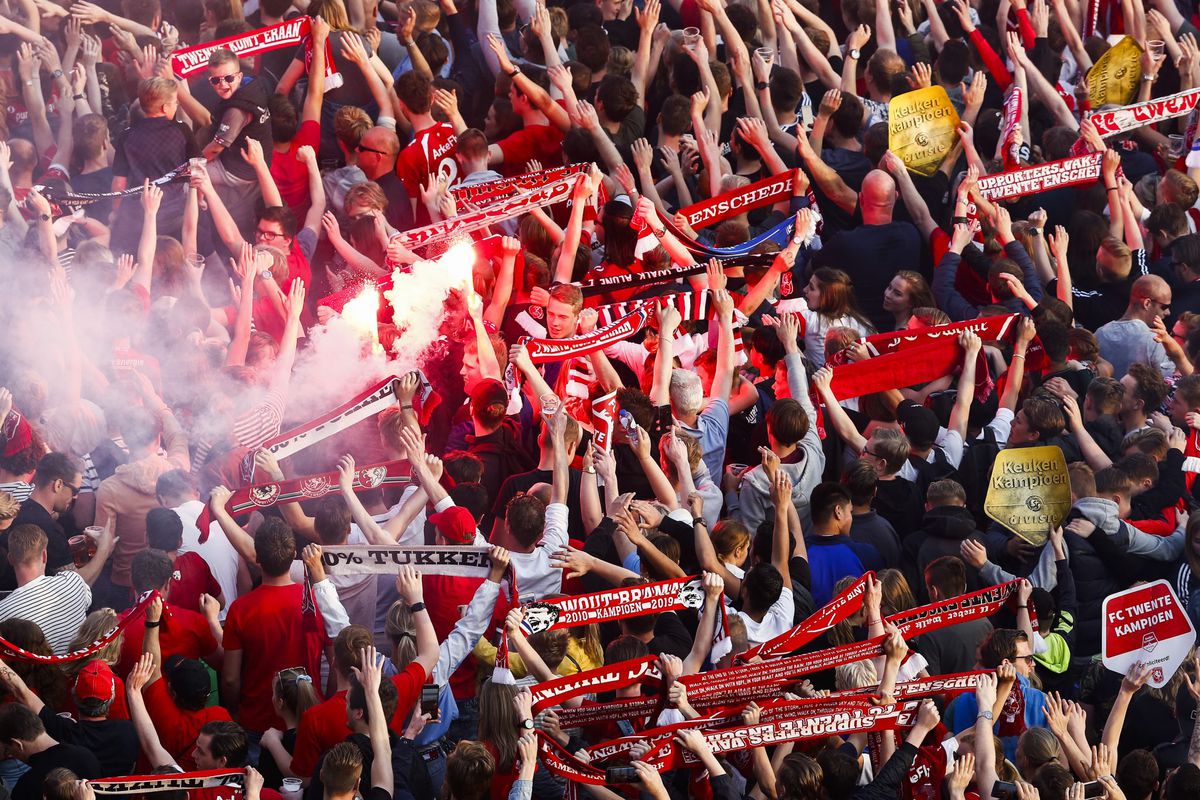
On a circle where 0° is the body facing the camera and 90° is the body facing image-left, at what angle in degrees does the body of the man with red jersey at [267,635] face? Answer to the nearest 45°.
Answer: approximately 180°

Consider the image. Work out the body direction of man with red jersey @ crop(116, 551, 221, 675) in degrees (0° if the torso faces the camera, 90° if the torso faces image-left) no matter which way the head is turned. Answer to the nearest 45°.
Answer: approximately 180°

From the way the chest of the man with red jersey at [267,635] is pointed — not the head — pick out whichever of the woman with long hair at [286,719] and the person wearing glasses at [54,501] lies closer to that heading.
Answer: the person wearing glasses

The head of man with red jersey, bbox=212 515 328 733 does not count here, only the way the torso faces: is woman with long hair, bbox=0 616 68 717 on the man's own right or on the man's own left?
on the man's own left

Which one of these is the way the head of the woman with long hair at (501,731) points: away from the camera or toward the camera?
away from the camera

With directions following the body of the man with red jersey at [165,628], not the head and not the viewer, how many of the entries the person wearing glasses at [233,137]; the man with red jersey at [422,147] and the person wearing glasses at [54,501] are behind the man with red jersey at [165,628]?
0

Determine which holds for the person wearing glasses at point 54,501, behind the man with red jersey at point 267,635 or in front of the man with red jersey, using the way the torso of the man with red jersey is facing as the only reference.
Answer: in front

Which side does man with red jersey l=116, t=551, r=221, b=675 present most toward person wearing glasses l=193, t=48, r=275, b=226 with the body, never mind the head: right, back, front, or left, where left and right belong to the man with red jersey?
front

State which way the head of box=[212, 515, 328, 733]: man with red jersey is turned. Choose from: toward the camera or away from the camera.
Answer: away from the camera

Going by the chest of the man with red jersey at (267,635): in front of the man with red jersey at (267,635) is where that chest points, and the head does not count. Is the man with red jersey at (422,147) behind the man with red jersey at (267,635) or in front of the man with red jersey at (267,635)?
in front
